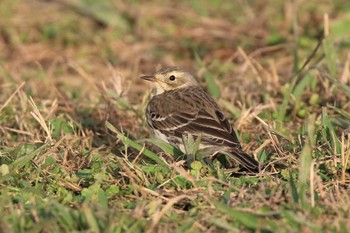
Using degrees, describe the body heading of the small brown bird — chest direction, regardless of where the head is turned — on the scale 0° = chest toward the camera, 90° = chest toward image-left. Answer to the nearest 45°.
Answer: approximately 90°

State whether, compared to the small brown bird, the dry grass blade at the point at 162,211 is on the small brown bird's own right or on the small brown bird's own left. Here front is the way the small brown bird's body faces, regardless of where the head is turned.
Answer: on the small brown bird's own left
